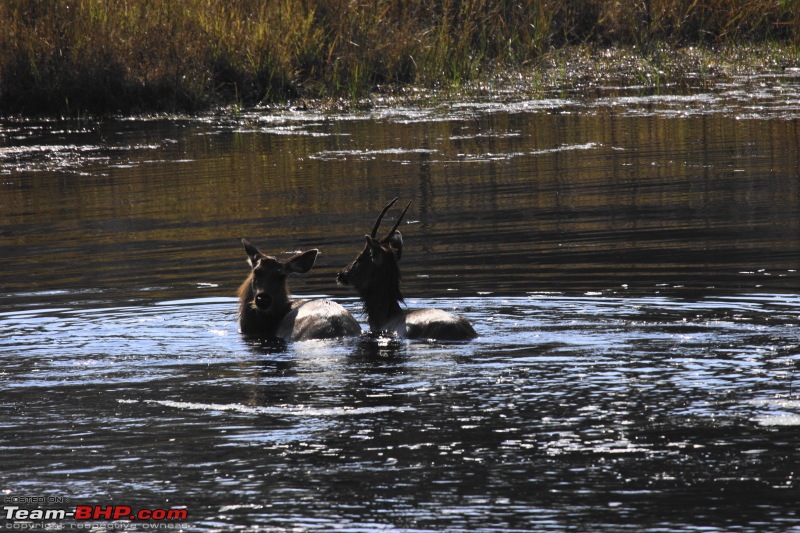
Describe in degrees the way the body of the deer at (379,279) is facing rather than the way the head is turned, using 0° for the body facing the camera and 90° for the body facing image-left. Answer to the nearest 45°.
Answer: approximately 90°

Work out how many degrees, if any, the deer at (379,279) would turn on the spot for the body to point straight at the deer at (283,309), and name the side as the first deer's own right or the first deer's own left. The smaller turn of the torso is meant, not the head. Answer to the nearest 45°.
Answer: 0° — it already faces it
